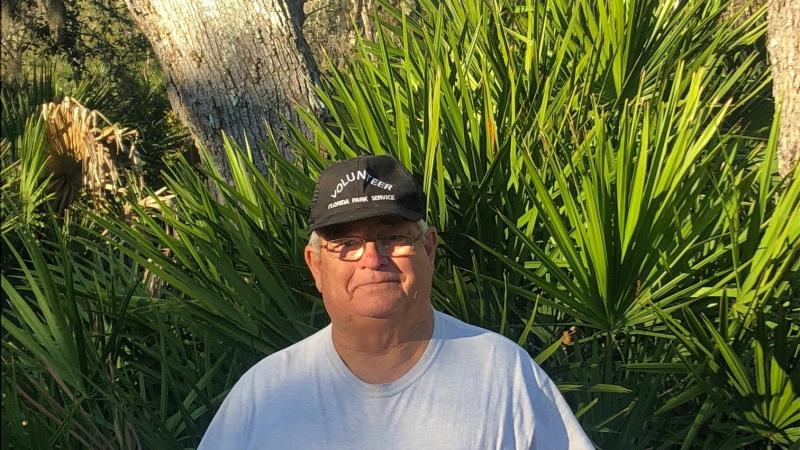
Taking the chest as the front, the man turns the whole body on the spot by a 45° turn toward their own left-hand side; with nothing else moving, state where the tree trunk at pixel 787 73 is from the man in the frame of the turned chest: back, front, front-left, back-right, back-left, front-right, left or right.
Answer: left

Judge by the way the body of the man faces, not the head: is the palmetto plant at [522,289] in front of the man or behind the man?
behind

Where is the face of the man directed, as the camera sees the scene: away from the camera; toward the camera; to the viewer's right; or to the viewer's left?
toward the camera

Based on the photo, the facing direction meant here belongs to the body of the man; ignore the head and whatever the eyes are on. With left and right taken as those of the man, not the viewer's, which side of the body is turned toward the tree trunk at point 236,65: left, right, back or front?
back

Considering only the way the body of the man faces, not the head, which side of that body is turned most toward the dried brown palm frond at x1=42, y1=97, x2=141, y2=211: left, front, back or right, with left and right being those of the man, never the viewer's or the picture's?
back

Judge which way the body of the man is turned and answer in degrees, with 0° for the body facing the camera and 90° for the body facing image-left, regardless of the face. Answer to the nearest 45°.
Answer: approximately 0°

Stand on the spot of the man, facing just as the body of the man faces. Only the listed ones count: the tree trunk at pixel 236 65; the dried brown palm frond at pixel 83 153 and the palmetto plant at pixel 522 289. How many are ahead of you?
0
